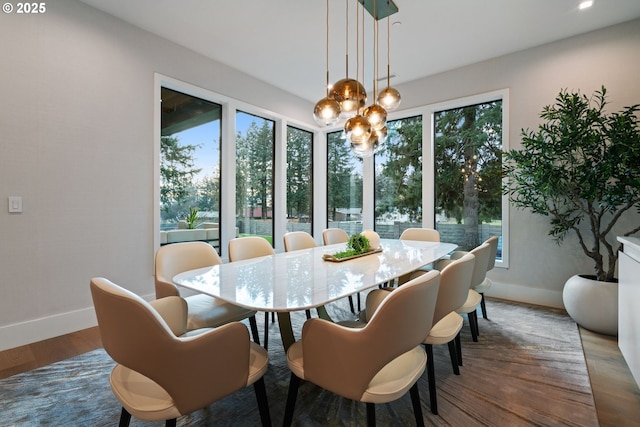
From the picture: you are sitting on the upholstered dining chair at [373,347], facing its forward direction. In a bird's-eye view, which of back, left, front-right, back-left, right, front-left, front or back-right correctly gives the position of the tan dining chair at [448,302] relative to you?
right

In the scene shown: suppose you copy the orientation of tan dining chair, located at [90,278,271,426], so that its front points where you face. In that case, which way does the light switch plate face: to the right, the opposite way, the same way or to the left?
to the right

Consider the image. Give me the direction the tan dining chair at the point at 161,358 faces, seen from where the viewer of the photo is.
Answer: facing away from the viewer and to the right of the viewer

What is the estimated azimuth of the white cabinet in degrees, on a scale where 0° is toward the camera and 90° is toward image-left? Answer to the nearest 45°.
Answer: approximately 90°

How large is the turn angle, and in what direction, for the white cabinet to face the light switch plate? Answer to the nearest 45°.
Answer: approximately 45° to its left

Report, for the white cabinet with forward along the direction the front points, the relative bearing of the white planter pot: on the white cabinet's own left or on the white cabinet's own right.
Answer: on the white cabinet's own right

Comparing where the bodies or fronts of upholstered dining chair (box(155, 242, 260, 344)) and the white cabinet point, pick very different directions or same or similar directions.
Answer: very different directions

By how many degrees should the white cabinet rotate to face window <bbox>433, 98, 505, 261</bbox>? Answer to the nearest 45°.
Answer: approximately 45° to its right

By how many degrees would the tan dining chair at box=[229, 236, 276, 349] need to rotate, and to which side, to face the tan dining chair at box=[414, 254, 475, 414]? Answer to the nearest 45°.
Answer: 0° — it already faces it
